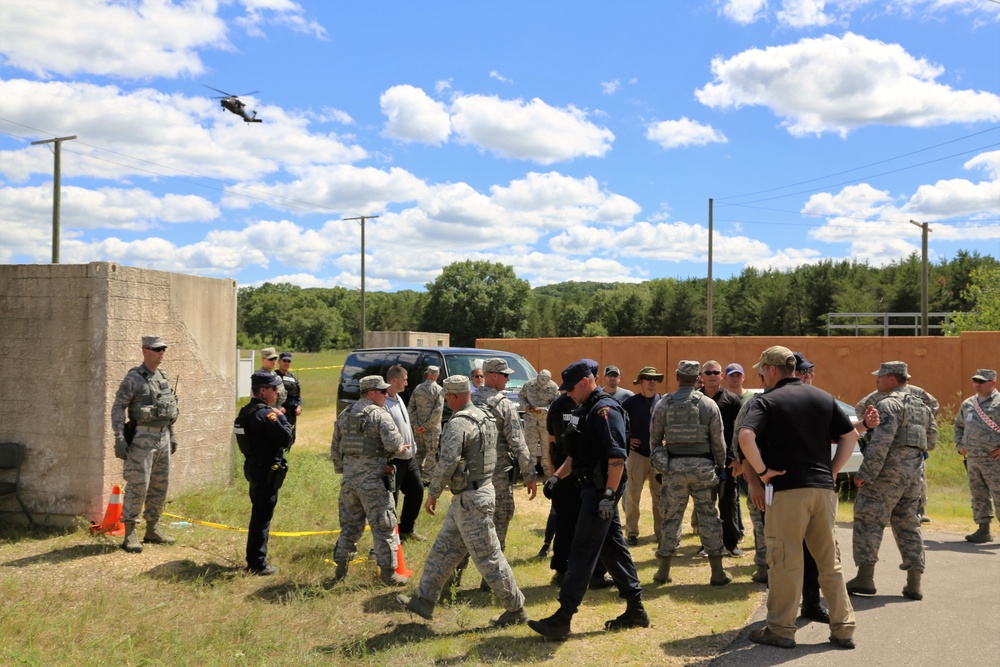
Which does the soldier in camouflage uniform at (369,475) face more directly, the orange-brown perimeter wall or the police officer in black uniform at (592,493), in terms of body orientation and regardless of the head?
the orange-brown perimeter wall

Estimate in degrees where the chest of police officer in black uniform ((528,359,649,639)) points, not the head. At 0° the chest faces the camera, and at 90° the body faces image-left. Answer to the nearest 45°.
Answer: approximately 90°

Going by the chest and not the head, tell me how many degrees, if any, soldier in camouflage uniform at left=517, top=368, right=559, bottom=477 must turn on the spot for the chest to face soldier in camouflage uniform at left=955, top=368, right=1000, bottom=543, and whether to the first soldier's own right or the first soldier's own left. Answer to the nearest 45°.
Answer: approximately 90° to the first soldier's own left

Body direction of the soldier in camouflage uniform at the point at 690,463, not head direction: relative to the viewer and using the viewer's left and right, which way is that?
facing away from the viewer

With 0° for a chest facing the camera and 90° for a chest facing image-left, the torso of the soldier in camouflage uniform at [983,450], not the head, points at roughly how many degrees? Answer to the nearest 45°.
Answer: approximately 45°

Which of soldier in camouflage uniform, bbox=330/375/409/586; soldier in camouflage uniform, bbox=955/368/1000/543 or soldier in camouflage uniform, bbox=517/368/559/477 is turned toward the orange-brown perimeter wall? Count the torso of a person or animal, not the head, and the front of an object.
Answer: soldier in camouflage uniform, bbox=330/375/409/586

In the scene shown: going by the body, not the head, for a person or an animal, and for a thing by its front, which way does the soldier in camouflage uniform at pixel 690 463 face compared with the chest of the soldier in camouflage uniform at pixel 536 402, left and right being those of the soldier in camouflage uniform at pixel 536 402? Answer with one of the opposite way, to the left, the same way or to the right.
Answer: the opposite way

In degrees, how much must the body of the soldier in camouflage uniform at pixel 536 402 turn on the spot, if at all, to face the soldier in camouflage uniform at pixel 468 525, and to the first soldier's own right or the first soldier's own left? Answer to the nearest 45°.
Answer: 0° — they already face them

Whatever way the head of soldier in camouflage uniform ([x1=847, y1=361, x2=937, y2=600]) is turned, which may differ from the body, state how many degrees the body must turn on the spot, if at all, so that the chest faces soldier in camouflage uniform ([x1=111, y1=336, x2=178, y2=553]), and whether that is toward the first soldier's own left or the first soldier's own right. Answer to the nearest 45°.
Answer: approximately 45° to the first soldier's own left

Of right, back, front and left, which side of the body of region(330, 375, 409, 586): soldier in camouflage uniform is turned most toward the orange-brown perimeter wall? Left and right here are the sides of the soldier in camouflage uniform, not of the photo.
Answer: front

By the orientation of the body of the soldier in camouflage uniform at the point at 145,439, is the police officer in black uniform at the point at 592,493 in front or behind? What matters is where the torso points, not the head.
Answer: in front

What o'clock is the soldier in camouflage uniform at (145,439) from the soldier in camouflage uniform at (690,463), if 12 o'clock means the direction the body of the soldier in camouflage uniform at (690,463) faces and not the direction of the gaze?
the soldier in camouflage uniform at (145,439) is roughly at 9 o'clock from the soldier in camouflage uniform at (690,463).

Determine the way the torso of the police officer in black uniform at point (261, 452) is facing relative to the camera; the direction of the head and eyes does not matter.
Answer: to the viewer's right
